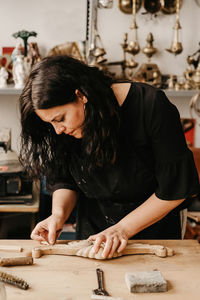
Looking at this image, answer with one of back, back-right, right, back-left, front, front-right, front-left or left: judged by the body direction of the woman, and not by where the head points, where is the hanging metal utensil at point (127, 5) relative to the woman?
back-right

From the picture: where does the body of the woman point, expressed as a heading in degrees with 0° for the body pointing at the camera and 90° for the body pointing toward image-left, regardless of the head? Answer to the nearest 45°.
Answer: approximately 45°
